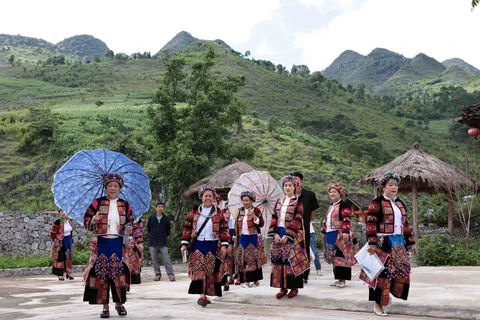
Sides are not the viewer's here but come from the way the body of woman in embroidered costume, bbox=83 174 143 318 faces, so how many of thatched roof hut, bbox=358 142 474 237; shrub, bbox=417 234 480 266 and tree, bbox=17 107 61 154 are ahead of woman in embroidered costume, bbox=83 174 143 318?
0

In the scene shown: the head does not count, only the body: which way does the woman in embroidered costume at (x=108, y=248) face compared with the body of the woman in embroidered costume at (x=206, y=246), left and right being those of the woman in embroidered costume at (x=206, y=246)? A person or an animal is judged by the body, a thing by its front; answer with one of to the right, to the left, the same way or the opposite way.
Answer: the same way

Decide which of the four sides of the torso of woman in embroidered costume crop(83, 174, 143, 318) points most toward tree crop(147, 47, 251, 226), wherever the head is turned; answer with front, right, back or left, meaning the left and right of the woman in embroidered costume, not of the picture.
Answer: back

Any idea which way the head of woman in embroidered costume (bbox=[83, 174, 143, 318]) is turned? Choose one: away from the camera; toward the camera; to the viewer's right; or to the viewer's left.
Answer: toward the camera

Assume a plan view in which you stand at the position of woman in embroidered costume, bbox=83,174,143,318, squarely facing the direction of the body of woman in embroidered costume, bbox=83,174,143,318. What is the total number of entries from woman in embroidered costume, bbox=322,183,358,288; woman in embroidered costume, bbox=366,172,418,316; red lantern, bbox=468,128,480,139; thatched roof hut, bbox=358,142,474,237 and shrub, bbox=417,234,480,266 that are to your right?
0

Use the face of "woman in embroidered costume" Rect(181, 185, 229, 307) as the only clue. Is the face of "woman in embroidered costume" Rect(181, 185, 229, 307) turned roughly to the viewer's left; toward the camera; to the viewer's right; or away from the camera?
toward the camera

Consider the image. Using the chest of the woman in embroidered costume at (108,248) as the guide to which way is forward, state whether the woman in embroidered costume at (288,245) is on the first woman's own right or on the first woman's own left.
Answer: on the first woman's own left

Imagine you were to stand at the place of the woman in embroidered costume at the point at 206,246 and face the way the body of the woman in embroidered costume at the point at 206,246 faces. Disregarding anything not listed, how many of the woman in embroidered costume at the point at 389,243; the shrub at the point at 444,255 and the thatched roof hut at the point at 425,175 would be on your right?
0

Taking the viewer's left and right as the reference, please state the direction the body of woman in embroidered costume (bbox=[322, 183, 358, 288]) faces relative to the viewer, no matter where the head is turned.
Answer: facing the viewer and to the left of the viewer

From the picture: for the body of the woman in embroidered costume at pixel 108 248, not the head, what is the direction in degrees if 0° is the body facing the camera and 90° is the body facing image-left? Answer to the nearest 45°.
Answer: approximately 0°

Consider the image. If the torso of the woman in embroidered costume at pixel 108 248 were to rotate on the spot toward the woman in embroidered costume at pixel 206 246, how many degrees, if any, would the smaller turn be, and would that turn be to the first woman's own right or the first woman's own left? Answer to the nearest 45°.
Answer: approximately 135° to the first woman's own left

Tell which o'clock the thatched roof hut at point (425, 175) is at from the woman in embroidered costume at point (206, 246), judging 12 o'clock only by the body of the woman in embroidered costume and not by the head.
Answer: The thatched roof hut is roughly at 7 o'clock from the woman in embroidered costume.

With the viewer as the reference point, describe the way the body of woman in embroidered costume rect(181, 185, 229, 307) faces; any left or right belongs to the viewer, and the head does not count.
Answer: facing the viewer

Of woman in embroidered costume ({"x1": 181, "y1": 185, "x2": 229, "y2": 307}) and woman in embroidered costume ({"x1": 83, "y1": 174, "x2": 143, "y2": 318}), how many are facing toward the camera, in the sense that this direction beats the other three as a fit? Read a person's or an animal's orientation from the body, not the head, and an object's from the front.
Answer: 2

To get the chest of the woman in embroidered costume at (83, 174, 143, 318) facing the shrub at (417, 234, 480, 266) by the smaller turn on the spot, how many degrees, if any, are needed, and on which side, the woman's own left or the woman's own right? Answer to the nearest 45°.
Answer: approximately 135° to the woman's own left
